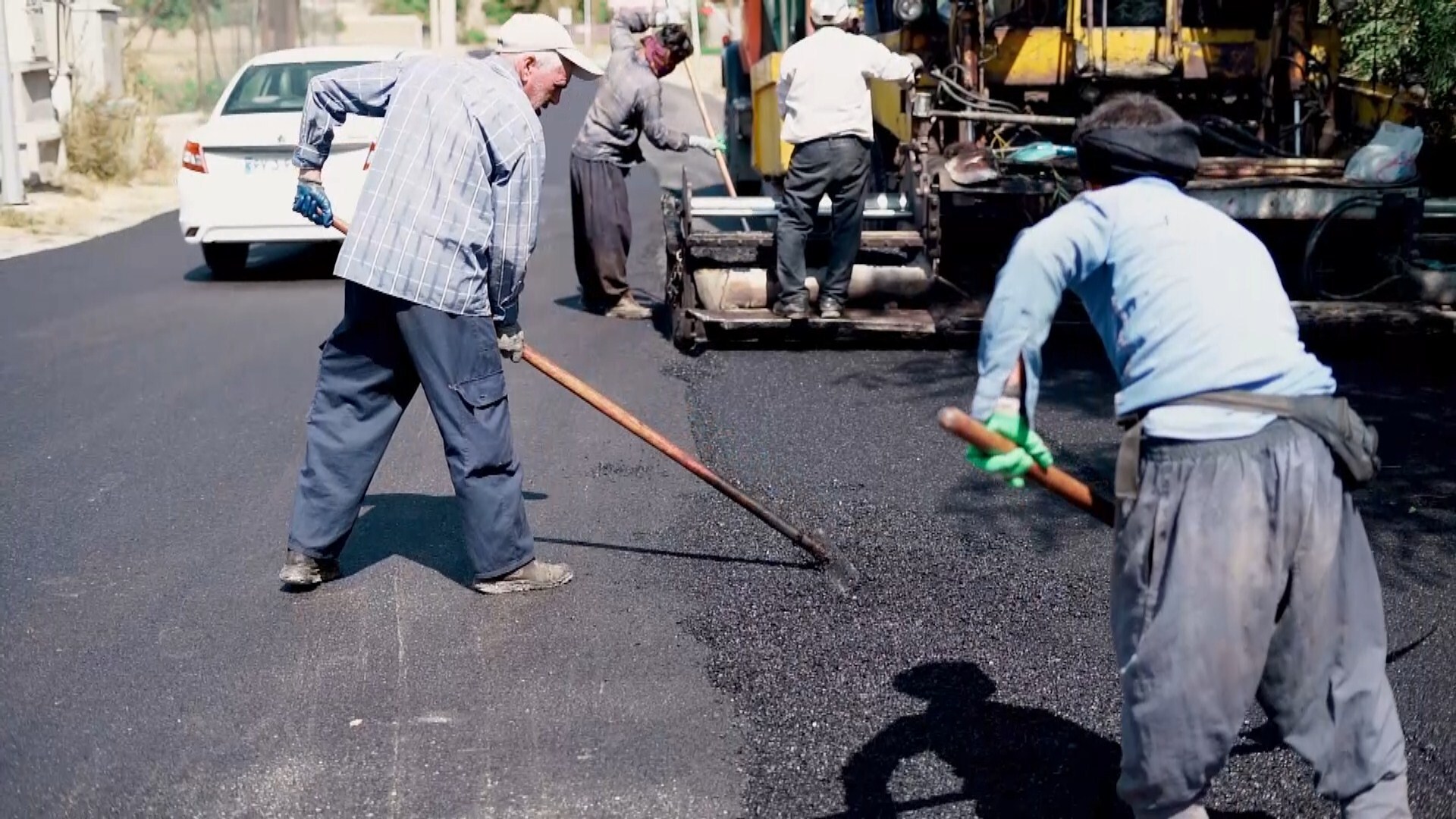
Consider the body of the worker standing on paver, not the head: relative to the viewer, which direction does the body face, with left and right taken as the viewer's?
facing away from the viewer

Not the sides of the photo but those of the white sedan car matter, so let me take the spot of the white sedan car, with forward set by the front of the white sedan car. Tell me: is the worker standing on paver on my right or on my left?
on my right

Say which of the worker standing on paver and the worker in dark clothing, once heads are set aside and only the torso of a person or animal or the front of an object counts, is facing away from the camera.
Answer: the worker standing on paver

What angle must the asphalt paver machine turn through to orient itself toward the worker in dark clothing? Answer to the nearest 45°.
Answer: approximately 90° to its left

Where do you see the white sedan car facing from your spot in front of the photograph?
facing away from the viewer and to the right of the viewer

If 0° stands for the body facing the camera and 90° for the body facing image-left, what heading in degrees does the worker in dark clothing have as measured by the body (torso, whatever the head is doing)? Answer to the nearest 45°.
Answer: approximately 270°

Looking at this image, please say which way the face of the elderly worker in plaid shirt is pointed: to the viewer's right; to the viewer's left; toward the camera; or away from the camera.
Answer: to the viewer's right

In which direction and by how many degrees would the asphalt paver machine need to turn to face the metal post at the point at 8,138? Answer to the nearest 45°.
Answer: approximately 45° to its left

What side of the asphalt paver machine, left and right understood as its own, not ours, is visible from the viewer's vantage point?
back

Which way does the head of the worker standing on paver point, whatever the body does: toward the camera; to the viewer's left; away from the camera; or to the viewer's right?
away from the camera

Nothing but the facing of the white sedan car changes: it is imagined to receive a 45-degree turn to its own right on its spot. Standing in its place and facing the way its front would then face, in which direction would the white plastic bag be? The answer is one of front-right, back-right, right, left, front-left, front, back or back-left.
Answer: front-right
